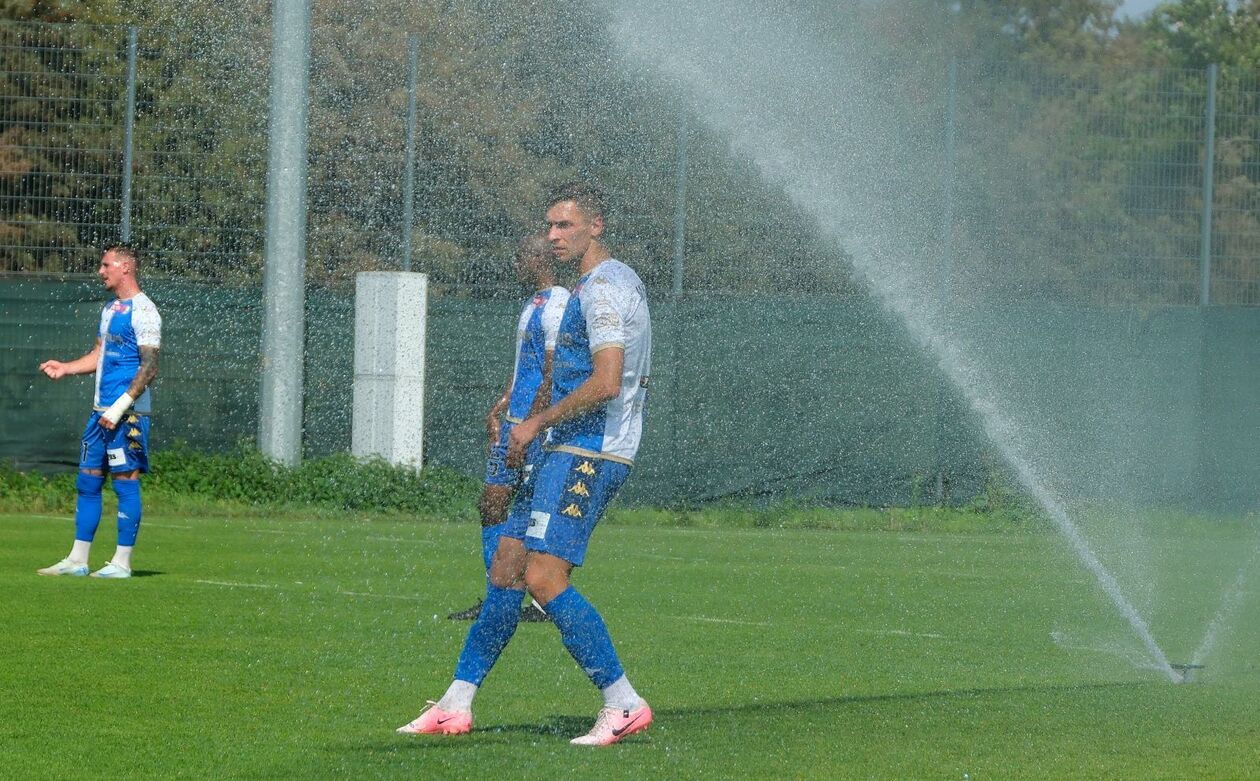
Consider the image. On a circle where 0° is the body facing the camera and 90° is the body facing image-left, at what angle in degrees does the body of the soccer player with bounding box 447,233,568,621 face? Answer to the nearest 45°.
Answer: approximately 45°

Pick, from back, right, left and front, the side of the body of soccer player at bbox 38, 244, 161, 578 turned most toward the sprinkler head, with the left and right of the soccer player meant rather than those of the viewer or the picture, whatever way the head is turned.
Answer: left

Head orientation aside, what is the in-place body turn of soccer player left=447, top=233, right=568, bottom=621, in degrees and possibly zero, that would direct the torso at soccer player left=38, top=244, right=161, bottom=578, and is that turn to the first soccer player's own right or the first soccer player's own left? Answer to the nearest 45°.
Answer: approximately 90° to the first soccer player's own right

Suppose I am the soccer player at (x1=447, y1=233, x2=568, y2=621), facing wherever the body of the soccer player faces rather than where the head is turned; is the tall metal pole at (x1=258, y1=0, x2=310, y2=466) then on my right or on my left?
on my right

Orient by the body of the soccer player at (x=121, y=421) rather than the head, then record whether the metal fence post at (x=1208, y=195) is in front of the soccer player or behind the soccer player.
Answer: behind

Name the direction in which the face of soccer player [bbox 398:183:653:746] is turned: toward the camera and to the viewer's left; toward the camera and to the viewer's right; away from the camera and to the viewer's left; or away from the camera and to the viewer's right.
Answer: toward the camera and to the viewer's left

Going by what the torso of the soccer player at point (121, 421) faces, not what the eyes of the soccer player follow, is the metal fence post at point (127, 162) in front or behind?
behind

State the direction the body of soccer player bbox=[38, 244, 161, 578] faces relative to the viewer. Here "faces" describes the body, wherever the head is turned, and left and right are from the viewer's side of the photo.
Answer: facing the viewer and to the left of the viewer
